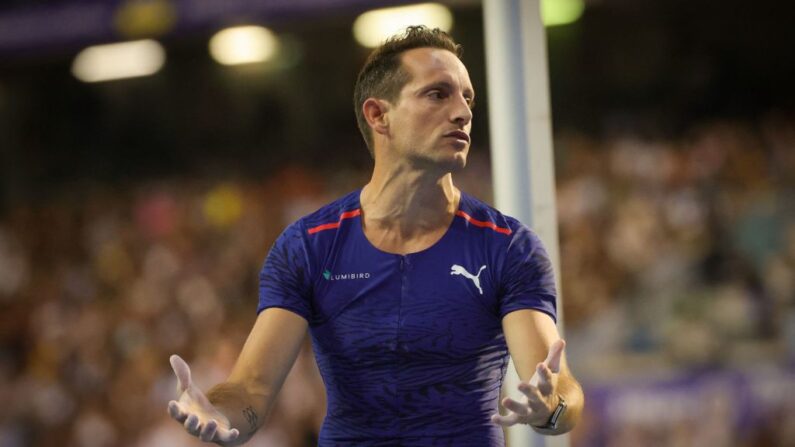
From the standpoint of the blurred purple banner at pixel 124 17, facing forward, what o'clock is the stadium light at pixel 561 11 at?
The stadium light is roughly at 9 o'clock from the blurred purple banner.

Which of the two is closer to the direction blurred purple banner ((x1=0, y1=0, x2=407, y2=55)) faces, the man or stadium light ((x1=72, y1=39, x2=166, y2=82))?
the man

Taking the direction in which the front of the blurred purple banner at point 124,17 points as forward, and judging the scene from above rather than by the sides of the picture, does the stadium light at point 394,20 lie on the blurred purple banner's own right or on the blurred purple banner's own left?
on the blurred purple banner's own left

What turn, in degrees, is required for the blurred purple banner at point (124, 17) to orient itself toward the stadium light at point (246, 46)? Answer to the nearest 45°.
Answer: approximately 135° to its left

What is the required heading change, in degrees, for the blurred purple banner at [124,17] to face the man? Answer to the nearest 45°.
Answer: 0° — it already faces them

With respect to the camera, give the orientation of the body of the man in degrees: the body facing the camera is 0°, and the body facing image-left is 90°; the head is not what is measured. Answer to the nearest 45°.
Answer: approximately 0°

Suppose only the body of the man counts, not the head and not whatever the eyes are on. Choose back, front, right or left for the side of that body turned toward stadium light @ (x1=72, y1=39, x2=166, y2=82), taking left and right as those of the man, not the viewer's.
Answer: back

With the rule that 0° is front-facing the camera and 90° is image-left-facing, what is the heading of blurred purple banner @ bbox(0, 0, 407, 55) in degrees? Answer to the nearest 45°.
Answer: approximately 0°

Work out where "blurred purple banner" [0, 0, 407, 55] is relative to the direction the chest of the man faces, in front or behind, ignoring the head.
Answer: behind

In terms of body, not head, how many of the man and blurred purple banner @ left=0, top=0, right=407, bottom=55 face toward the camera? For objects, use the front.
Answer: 2
